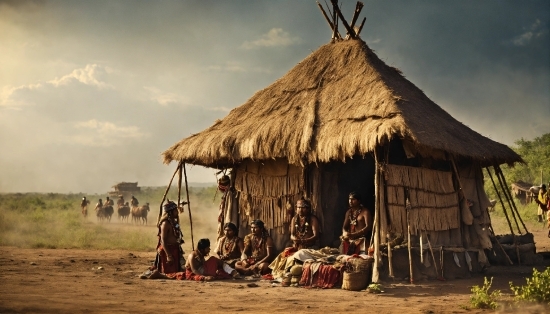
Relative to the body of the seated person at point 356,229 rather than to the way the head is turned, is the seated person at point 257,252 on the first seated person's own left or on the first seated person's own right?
on the first seated person's own right

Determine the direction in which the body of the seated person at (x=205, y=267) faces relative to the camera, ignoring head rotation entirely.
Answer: to the viewer's right

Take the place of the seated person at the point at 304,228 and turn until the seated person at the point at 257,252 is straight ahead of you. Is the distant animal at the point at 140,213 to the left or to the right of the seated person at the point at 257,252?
right

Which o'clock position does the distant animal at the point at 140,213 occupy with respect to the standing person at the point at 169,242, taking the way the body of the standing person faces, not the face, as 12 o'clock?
The distant animal is roughly at 9 o'clock from the standing person.

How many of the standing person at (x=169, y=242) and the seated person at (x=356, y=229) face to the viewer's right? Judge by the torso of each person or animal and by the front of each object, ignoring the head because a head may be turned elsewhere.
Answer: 1

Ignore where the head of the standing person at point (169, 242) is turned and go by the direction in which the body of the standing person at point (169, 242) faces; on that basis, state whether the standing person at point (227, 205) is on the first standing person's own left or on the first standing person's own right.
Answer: on the first standing person's own left

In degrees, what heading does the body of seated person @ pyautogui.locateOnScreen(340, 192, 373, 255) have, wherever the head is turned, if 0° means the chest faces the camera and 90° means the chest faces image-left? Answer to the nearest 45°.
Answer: approximately 45°

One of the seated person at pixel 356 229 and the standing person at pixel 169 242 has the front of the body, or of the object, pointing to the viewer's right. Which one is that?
the standing person

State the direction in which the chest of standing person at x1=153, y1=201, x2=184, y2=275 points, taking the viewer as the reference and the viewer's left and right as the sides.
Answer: facing to the right of the viewer

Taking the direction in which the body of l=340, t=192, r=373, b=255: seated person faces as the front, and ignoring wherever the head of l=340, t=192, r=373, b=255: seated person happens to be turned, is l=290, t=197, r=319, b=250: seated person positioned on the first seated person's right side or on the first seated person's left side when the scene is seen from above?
on the first seated person's right side

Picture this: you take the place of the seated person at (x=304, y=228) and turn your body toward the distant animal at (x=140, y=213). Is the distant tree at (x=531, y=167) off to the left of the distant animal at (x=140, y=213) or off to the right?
right
